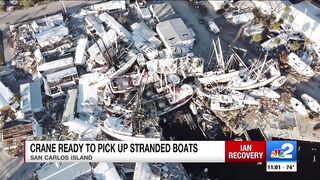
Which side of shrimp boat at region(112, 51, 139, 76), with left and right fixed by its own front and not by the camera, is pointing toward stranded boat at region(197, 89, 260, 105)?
right

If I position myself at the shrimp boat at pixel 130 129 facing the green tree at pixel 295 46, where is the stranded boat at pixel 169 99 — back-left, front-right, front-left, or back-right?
front-left

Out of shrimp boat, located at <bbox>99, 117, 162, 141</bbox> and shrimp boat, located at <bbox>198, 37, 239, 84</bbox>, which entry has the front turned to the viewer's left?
shrimp boat, located at <bbox>99, 117, 162, 141</bbox>

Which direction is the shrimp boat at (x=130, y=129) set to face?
to the viewer's left

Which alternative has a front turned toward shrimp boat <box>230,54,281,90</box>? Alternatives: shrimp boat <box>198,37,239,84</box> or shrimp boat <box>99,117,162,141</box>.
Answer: shrimp boat <box>198,37,239,84</box>

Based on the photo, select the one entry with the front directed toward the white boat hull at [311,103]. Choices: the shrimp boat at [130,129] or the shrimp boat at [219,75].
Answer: the shrimp boat at [219,75]

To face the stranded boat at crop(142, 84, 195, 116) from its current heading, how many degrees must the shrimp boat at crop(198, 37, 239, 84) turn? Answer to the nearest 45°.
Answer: approximately 135° to its right

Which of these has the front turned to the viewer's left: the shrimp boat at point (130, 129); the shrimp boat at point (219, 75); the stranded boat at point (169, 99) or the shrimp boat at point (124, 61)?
the shrimp boat at point (130, 129)

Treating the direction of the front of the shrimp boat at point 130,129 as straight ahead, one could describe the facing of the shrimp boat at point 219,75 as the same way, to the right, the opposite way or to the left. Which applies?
the opposite way

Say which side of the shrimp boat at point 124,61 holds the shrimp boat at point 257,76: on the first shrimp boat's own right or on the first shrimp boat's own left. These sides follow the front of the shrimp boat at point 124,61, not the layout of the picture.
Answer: on the first shrimp boat's own right

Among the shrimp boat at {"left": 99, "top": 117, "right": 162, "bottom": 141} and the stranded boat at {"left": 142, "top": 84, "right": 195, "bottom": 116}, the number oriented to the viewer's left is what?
1

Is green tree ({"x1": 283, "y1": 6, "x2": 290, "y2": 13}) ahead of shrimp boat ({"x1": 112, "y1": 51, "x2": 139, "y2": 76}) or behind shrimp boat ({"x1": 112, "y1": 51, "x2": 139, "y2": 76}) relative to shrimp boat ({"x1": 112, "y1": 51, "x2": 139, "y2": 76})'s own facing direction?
ahead

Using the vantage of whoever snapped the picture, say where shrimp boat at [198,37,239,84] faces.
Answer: facing to the right of the viewer

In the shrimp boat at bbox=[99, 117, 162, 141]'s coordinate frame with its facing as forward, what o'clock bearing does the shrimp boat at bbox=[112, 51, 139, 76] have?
the shrimp boat at bbox=[112, 51, 139, 76] is roughly at 3 o'clock from the shrimp boat at bbox=[99, 117, 162, 141].

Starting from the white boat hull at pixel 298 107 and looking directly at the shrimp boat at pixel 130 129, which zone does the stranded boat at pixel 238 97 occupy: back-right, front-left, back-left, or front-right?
front-right

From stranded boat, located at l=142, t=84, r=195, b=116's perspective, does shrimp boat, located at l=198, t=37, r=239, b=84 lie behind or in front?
in front
